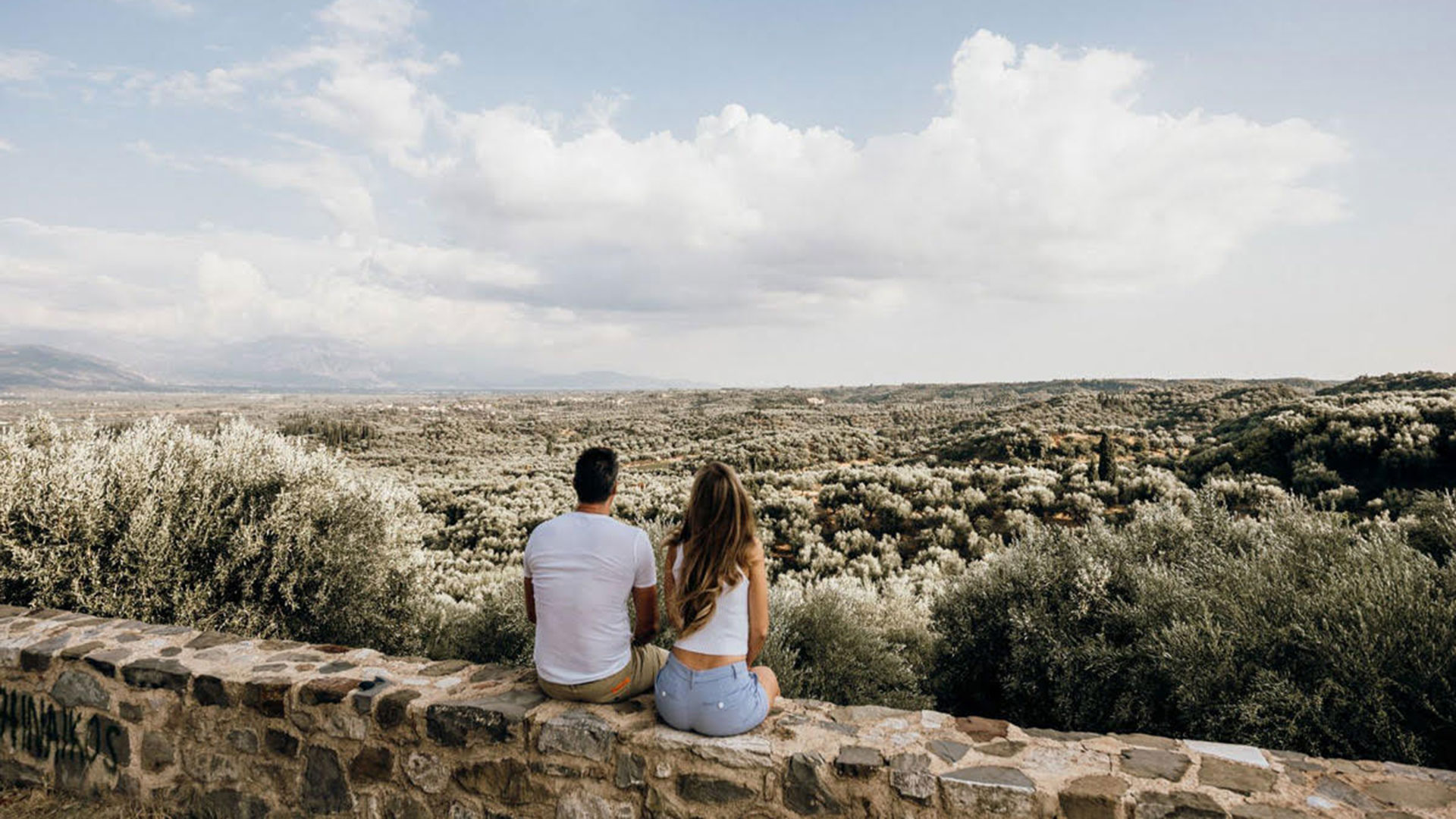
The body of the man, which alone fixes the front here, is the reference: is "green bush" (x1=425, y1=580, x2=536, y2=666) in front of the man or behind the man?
in front

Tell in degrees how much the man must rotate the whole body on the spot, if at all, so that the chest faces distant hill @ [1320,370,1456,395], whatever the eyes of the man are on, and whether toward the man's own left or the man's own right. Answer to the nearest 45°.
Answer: approximately 45° to the man's own right

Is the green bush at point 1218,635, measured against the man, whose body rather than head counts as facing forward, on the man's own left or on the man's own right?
on the man's own right

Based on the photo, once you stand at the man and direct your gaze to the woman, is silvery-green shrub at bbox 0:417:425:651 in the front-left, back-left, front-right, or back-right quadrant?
back-left

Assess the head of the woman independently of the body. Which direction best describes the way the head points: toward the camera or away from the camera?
away from the camera

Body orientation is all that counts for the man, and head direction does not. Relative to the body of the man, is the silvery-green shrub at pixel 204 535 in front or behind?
in front

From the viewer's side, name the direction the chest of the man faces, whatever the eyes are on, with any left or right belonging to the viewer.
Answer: facing away from the viewer

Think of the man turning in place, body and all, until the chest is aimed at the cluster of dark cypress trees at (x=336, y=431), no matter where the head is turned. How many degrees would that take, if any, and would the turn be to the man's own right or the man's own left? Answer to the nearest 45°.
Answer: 0° — they already face it

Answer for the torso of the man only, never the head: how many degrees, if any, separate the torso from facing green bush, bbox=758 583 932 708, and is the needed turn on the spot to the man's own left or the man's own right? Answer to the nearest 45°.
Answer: approximately 45° to the man's own right

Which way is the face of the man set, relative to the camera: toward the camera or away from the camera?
away from the camera
